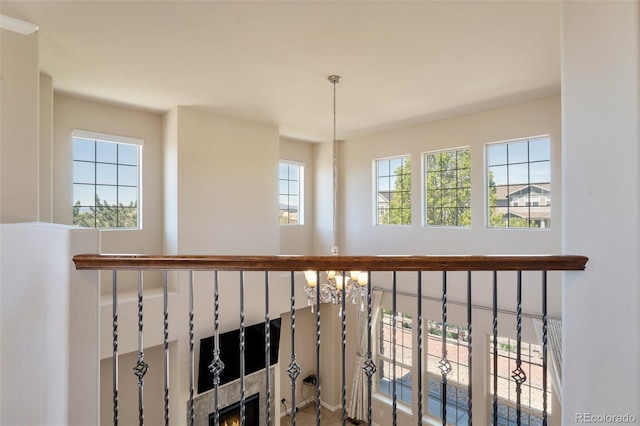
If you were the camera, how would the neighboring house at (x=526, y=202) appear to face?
facing the viewer

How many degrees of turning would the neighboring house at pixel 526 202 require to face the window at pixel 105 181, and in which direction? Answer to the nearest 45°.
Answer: approximately 45° to its right
